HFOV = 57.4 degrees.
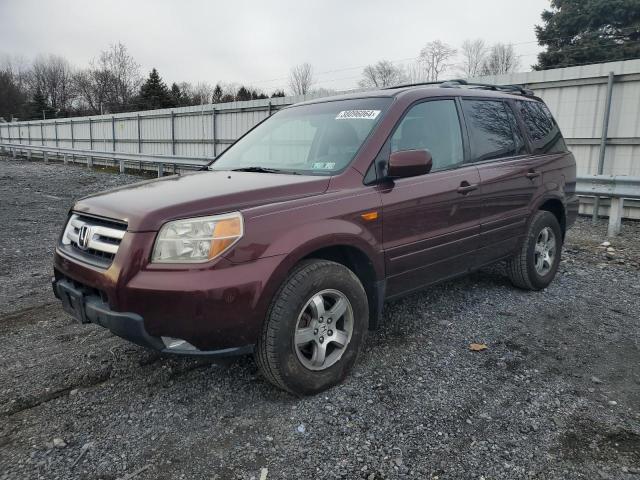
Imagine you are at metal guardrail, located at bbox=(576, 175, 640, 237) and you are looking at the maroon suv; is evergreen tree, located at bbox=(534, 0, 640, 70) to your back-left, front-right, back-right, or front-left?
back-right

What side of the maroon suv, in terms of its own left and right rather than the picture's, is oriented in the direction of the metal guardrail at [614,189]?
back

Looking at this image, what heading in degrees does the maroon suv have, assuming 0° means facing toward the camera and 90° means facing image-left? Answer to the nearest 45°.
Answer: approximately 45°

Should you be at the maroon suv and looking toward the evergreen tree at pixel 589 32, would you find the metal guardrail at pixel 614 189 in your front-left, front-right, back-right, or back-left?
front-right

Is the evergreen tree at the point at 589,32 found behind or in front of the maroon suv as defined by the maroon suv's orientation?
behind
